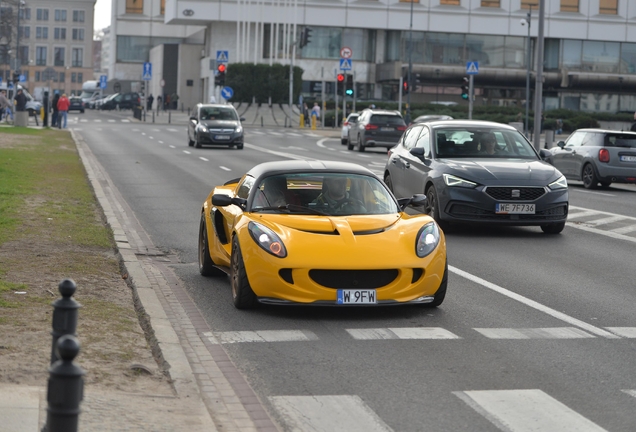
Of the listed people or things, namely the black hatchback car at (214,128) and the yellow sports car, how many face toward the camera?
2

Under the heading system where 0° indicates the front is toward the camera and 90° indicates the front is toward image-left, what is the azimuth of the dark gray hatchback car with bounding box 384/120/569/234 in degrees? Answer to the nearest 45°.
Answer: approximately 315°

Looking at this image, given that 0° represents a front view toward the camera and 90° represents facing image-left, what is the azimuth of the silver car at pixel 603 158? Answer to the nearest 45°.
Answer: approximately 135°

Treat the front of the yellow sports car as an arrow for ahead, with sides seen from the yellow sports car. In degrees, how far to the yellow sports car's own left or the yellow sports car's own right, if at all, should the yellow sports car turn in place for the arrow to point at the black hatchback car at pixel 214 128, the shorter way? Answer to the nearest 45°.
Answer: approximately 180°

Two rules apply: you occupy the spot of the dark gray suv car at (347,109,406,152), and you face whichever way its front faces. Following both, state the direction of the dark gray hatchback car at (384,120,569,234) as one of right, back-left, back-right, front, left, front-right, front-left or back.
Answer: back-left

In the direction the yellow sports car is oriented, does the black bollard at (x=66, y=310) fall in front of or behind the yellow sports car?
in front

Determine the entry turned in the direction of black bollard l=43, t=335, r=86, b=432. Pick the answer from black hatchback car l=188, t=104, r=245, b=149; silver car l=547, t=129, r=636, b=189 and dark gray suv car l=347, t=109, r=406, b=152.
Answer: black hatchback car l=188, t=104, r=245, b=149

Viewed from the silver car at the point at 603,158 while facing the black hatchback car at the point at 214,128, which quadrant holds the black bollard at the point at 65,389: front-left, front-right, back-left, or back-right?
back-left

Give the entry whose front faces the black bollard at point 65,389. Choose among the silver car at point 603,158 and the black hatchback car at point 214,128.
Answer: the black hatchback car

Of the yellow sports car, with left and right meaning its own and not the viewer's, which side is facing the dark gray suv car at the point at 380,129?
back

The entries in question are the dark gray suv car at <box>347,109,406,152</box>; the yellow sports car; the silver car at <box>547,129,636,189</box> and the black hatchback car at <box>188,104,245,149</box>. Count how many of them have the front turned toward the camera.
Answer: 2
